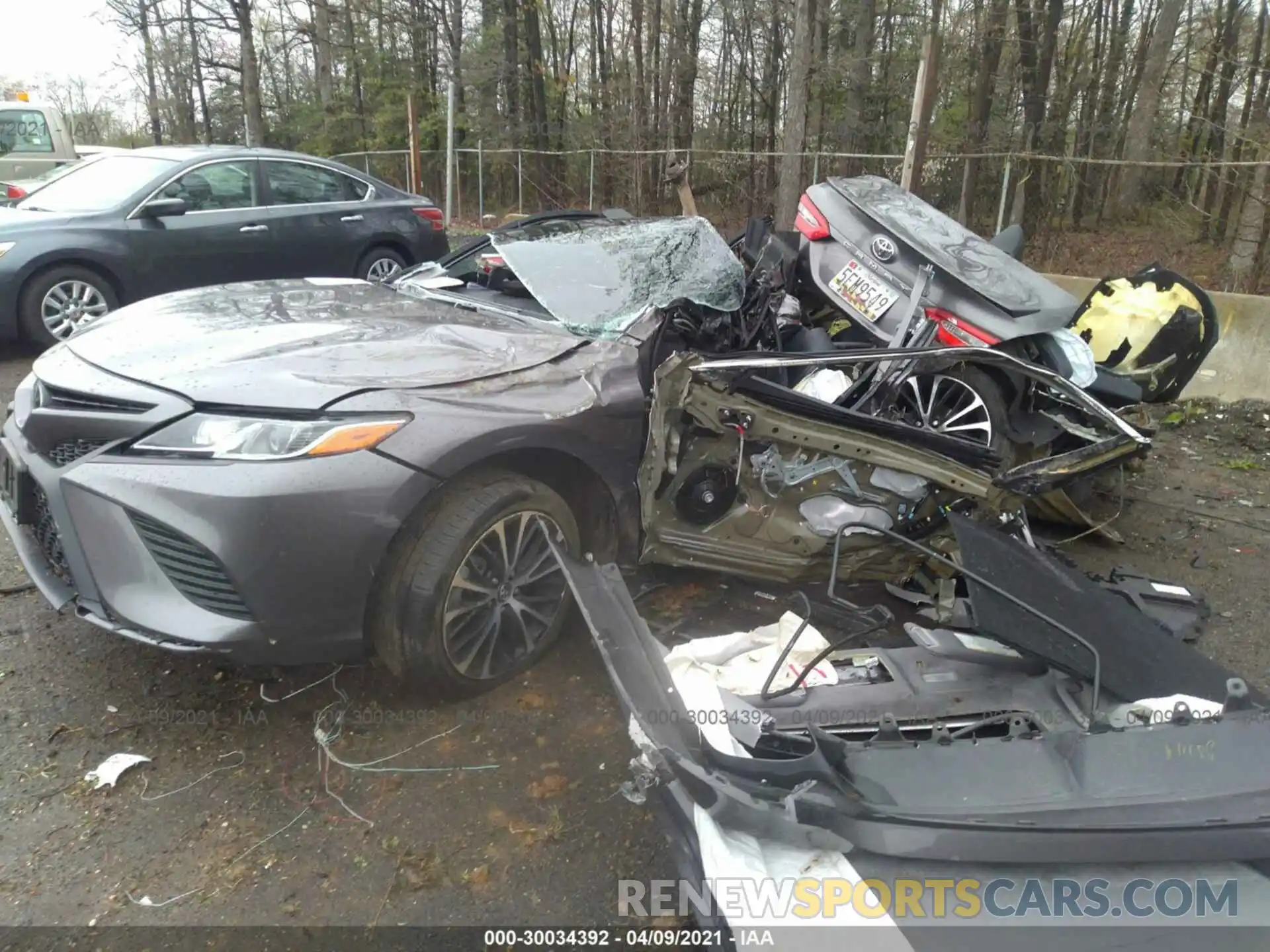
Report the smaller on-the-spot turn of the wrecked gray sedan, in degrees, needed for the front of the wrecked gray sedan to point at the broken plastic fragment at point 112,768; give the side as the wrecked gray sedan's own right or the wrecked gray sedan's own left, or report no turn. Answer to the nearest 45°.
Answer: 0° — it already faces it

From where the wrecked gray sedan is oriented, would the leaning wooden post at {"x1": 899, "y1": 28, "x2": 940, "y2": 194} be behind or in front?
behind

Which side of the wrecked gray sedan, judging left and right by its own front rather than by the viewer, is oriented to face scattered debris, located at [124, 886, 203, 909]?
front

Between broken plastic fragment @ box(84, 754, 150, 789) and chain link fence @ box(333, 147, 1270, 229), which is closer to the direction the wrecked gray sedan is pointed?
the broken plastic fragment

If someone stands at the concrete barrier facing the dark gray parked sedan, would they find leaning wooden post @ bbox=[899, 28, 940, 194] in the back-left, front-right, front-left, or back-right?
front-right

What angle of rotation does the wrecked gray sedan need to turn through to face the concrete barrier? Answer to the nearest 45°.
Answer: approximately 180°

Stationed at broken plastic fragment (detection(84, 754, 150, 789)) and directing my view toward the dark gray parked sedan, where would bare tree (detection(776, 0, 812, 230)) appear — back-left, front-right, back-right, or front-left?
front-right

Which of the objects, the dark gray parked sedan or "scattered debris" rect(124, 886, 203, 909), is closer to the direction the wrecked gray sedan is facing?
the scattered debris

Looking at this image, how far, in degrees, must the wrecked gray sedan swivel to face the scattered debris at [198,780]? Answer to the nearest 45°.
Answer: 0° — it already faces it

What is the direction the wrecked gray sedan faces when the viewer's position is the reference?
facing the viewer and to the left of the viewer

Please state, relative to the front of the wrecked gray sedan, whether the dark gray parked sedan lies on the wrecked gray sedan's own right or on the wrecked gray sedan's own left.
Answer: on the wrecked gray sedan's own right

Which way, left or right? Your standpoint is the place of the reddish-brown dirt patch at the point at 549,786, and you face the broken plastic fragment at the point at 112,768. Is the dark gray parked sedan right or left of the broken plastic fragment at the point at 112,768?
right
